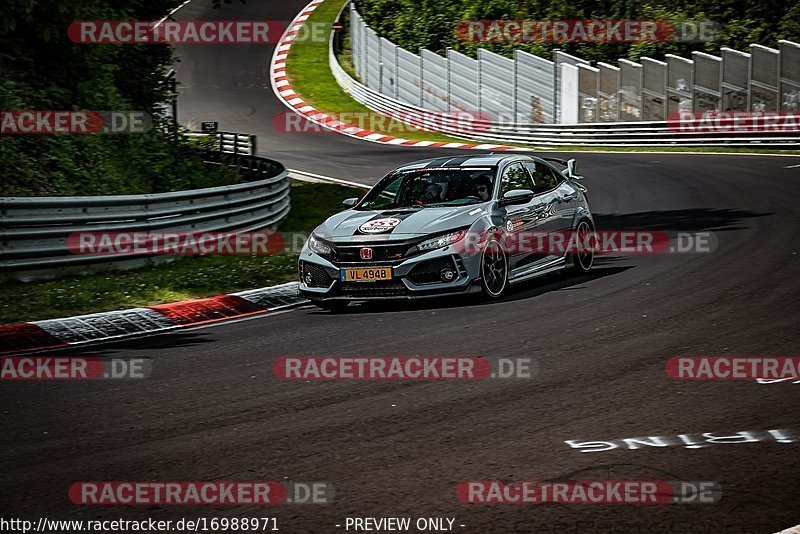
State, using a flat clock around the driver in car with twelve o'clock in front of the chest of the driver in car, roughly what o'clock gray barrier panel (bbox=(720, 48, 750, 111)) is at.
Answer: The gray barrier panel is roughly at 5 o'clock from the driver in car.

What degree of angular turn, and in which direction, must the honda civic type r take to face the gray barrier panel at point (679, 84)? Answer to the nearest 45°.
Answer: approximately 135° to its right

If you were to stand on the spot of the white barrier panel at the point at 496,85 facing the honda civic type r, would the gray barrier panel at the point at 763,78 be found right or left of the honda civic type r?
left

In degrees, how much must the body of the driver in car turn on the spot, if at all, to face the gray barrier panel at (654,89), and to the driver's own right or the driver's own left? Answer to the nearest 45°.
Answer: approximately 135° to the driver's own right

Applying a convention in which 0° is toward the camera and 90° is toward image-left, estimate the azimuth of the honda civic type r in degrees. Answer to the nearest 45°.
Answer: approximately 45°

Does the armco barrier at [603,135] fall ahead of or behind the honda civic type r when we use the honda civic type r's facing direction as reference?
behind

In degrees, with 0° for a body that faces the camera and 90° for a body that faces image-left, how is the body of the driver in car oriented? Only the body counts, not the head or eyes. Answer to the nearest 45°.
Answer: approximately 45°

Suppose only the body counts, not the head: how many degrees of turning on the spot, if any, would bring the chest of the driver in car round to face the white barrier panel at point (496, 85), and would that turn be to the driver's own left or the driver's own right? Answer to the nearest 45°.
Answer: approximately 135° to the driver's own right

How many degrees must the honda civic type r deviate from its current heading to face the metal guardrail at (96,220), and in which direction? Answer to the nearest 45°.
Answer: approximately 90° to its right

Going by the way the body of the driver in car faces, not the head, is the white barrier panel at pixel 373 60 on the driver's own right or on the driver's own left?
on the driver's own right

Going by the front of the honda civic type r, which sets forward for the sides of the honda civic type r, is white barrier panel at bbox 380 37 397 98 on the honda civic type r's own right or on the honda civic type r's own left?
on the honda civic type r's own right

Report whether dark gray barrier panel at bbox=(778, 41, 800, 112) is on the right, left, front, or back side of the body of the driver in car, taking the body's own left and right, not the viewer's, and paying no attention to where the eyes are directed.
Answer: back

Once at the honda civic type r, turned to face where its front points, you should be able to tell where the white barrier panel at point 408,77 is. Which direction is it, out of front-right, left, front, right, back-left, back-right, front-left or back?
back-right

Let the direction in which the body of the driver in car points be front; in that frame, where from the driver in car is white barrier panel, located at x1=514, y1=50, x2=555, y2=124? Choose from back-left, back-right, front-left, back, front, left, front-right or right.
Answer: back-right

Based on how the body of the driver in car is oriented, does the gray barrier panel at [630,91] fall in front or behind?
behind
